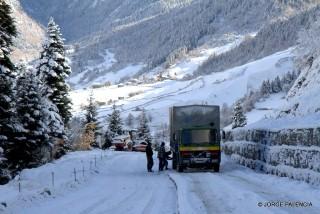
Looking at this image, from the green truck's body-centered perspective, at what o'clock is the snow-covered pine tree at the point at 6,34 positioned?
The snow-covered pine tree is roughly at 3 o'clock from the green truck.

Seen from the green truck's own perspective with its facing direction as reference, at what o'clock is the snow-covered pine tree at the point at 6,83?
The snow-covered pine tree is roughly at 3 o'clock from the green truck.

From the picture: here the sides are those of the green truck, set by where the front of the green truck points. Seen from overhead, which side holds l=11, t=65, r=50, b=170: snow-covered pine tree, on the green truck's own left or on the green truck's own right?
on the green truck's own right

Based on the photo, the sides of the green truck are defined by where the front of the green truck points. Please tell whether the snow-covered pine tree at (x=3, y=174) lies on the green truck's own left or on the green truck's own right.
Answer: on the green truck's own right

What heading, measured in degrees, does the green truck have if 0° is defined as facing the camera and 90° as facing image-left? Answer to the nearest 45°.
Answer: approximately 0°
